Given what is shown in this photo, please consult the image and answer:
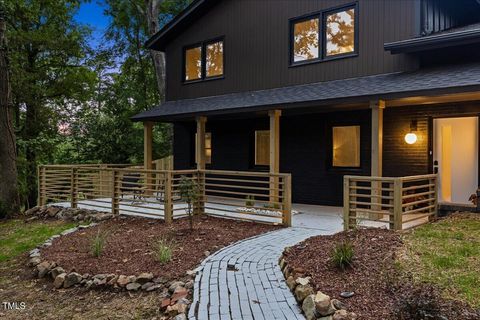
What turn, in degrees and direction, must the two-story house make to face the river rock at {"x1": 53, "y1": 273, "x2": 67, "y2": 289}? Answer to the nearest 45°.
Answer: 0° — it already faces it

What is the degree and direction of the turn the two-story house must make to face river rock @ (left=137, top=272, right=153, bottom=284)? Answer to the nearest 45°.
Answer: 0° — it already faces it

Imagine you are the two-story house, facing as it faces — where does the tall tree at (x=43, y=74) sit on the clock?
The tall tree is roughly at 2 o'clock from the two-story house.

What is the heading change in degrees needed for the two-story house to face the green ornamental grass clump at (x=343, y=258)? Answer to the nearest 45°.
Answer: approximately 45° to its left

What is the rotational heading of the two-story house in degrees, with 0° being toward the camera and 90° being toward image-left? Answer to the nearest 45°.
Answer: approximately 45°
